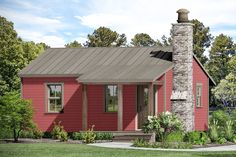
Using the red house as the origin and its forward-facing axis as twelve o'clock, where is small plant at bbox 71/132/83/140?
The small plant is roughly at 12 o'clock from the red house.

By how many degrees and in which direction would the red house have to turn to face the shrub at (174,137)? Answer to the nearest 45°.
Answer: approximately 90° to its left

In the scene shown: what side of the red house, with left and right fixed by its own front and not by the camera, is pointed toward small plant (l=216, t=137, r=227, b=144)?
left

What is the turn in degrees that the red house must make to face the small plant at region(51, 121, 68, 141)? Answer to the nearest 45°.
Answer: approximately 45° to its right

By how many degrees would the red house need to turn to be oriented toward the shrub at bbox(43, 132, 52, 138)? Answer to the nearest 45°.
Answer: approximately 45° to its right

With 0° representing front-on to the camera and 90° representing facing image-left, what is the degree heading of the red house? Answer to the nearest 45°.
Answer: approximately 45°

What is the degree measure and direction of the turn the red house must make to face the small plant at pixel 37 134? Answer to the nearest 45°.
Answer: approximately 45° to its right

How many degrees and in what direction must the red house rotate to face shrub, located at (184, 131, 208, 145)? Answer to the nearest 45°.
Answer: approximately 90° to its left
